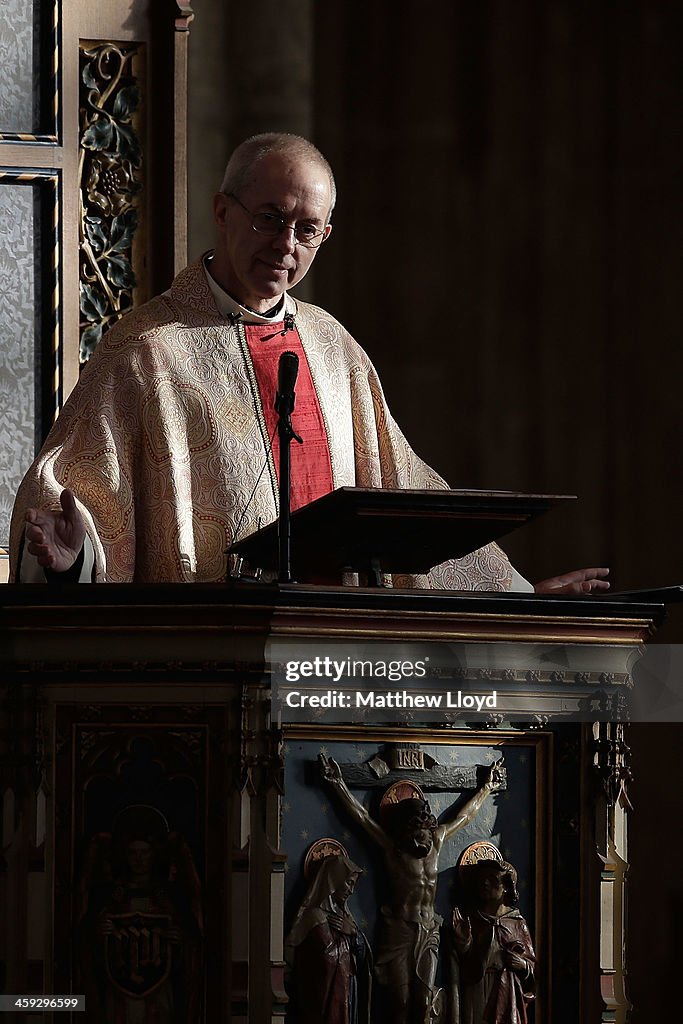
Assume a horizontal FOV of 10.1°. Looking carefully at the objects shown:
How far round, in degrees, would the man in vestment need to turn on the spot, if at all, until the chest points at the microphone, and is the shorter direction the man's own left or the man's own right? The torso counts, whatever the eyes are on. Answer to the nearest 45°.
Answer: approximately 45° to the man's own right

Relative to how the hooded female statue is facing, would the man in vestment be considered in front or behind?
behind

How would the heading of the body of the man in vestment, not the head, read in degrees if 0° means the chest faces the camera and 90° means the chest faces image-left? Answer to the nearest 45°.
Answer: approximately 315°

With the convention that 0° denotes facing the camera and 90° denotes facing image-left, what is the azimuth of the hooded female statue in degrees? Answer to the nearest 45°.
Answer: approximately 315°
